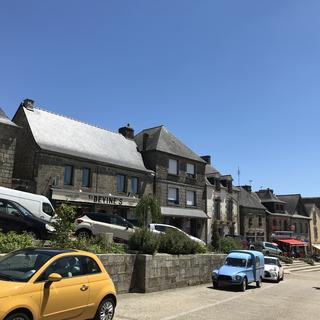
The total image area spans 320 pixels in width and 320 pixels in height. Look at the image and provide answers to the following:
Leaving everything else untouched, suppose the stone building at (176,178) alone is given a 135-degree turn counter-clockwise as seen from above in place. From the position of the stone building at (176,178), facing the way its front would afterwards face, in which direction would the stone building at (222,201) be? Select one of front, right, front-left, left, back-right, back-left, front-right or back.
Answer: front-right

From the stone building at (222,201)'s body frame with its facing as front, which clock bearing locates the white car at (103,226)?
The white car is roughly at 2 o'clock from the stone building.

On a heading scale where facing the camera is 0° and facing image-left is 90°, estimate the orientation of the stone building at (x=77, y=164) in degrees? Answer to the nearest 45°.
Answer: approximately 315°

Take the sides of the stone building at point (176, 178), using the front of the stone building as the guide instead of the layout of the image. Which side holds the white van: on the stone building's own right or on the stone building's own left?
on the stone building's own right

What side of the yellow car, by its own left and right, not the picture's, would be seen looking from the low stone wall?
back

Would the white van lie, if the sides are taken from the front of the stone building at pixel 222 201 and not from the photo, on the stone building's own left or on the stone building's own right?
on the stone building's own right

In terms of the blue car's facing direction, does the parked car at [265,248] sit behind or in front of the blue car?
behind

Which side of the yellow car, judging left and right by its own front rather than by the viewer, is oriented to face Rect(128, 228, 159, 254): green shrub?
back

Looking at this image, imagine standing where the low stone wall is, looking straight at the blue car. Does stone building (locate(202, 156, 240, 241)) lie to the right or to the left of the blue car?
left
